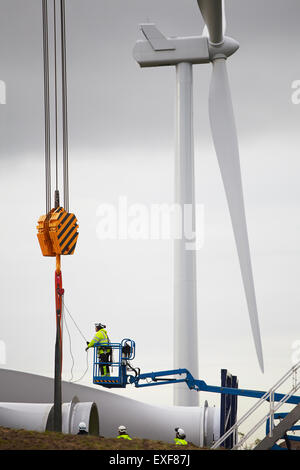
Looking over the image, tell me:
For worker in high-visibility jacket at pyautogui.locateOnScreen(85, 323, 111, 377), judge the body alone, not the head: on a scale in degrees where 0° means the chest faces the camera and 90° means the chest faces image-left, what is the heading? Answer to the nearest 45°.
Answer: approximately 90°
